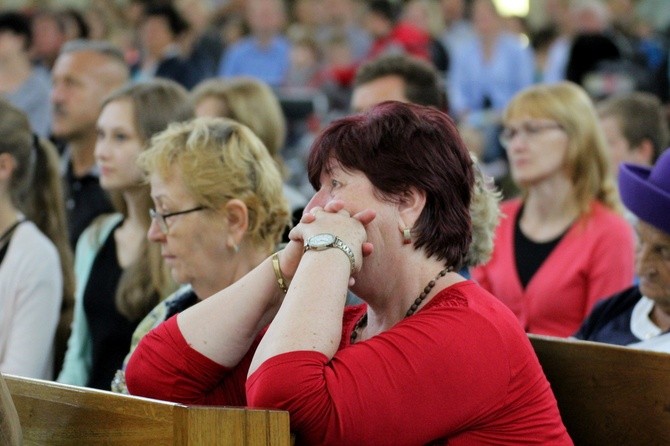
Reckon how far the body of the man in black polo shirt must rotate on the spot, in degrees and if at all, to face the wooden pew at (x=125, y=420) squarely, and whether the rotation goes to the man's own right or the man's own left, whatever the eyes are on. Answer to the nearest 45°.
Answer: approximately 45° to the man's own left

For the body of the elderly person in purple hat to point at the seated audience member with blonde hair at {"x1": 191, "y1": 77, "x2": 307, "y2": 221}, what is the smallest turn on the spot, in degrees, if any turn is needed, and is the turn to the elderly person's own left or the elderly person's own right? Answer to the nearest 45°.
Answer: approximately 90° to the elderly person's own right

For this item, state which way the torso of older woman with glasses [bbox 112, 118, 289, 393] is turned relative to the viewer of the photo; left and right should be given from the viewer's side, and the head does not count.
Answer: facing to the left of the viewer

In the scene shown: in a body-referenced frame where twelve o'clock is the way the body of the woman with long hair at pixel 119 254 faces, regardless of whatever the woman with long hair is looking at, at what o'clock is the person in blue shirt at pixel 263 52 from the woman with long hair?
The person in blue shirt is roughly at 5 o'clock from the woman with long hair.

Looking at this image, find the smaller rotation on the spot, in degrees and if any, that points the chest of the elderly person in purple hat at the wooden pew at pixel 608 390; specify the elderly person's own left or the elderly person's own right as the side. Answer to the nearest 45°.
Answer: approximately 45° to the elderly person's own left

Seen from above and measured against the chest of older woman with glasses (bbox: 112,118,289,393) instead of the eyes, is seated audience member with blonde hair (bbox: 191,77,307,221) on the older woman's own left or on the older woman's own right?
on the older woman's own right

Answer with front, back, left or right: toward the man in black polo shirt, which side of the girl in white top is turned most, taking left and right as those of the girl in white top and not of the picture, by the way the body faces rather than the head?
right

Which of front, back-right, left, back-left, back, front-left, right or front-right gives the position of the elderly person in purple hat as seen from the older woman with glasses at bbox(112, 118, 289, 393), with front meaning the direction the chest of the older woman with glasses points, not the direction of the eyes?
back

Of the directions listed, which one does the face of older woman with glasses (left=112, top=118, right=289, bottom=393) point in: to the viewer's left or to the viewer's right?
to the viewer's left

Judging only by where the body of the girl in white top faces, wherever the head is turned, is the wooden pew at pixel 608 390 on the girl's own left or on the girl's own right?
on the girl's own left

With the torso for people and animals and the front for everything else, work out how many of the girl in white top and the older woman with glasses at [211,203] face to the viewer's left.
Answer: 2

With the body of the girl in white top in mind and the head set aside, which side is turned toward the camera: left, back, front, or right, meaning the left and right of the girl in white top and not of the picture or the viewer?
left
